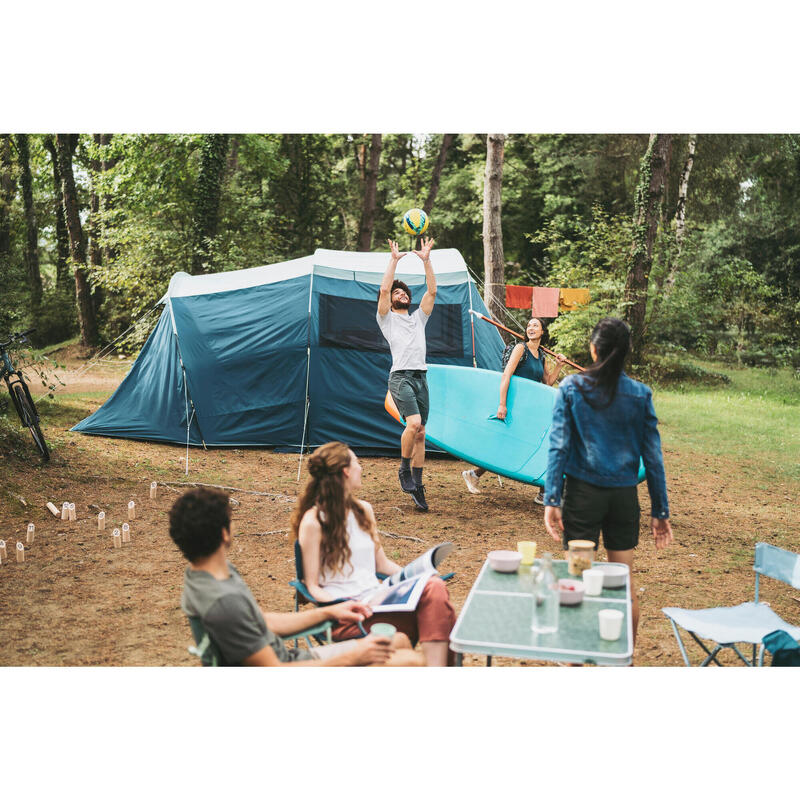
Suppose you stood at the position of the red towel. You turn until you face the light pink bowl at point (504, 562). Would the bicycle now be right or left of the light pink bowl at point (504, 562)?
right

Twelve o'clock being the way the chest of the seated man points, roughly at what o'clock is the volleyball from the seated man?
The volleyball is roughly at 11 o'clock from the seated man.

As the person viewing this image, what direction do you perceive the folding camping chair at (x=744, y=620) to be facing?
facing the viewer and to the left of the viewer

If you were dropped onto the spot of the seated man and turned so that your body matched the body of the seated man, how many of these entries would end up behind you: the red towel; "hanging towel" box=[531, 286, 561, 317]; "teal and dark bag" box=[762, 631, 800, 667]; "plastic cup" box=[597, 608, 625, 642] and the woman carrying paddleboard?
0

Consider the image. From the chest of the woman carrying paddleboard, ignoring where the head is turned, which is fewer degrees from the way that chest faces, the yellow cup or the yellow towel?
the yellow cup

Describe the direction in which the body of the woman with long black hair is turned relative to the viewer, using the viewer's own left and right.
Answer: facing away from the viewer

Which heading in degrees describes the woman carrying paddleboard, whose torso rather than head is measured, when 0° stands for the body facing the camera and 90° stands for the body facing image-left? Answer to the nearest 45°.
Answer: approximately 315°

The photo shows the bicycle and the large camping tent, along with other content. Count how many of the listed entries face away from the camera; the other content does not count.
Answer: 0

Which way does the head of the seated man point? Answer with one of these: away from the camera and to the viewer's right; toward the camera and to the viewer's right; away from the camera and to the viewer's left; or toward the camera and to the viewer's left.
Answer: away from the camera and to the viewer's right

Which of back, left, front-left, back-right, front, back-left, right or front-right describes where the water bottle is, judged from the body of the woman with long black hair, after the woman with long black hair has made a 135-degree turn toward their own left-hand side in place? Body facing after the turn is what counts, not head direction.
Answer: front-left

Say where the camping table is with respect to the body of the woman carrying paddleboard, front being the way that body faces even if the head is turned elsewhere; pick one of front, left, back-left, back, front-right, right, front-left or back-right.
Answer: front-right
